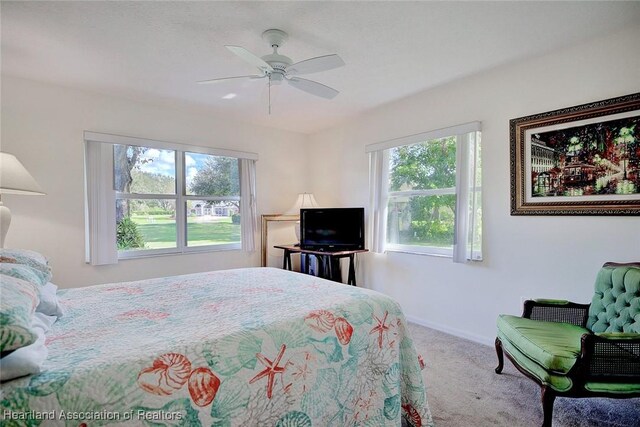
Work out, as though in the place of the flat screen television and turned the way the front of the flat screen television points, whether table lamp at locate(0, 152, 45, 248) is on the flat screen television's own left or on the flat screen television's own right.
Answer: on the flat screen television's own right

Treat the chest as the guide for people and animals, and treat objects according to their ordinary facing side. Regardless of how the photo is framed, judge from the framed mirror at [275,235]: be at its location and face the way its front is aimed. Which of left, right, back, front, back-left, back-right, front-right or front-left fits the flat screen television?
front-left

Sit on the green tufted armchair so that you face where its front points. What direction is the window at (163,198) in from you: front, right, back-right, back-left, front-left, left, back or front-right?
front-right

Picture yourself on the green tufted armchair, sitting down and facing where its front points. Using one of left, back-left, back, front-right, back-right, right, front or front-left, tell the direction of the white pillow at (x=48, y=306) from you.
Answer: front

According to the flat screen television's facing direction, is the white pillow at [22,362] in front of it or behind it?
in front

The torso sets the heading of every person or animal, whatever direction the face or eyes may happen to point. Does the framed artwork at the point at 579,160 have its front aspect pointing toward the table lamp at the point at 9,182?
yes

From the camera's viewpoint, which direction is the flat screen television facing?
toward the camera

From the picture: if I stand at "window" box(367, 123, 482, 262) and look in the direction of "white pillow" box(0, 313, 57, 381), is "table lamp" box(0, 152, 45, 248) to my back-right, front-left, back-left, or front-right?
front-right

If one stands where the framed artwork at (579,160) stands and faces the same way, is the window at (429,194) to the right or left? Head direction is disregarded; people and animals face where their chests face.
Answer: on its right

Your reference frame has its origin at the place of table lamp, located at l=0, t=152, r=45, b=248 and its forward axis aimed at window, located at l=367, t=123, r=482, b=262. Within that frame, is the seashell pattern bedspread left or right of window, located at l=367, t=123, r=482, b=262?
right

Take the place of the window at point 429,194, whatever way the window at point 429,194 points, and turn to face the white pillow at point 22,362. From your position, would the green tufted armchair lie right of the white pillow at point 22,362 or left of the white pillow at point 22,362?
left

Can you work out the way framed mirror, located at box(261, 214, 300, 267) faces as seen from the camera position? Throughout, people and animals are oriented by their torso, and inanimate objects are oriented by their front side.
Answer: facing the viewer

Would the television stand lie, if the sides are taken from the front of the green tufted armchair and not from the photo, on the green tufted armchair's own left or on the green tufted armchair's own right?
on the green tufted armchair's own right

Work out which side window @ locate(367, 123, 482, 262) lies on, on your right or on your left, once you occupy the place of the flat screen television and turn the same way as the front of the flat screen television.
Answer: on your left

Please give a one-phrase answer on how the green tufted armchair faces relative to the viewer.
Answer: facing the viewer and to the left of the viewer

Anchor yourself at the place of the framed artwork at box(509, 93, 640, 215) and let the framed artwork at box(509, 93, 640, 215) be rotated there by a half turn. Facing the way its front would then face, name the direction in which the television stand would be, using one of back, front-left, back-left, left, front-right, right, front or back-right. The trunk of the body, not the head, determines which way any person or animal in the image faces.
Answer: back-left

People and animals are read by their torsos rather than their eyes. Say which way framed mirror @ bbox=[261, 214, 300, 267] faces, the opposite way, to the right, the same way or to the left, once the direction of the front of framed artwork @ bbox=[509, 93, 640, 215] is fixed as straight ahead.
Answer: to the left

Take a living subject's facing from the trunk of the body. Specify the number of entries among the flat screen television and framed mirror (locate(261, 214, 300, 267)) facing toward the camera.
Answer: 2

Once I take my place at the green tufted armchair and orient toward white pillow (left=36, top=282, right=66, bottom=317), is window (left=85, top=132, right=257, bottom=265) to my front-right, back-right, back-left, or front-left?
front-right

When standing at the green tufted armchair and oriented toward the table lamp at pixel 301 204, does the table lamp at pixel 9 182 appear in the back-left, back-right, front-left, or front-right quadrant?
front-left
